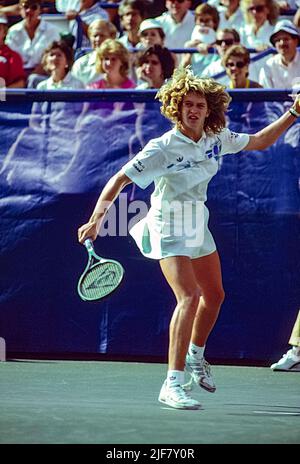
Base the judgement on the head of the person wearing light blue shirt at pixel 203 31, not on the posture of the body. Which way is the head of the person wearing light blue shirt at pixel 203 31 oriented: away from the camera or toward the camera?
toward the camera

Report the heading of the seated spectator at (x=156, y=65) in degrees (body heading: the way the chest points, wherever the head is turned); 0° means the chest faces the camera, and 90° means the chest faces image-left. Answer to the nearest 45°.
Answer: approximately 45°

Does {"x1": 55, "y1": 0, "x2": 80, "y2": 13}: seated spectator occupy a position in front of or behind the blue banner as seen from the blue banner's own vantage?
behind

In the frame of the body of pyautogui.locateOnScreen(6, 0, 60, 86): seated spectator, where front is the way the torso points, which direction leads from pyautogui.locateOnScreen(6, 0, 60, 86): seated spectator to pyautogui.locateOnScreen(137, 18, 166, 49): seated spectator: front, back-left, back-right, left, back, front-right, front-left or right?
front-left

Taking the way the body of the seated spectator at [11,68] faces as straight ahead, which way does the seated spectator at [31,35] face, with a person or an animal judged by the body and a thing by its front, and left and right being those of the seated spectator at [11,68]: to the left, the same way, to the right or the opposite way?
the same way

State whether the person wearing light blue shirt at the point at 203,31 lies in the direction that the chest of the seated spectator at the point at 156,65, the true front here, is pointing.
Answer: no

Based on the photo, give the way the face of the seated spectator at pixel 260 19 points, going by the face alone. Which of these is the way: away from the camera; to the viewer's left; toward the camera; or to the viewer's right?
toward the camera

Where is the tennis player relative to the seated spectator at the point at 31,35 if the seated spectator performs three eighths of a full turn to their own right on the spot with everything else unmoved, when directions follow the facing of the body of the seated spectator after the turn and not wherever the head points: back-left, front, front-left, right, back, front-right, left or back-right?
back-left

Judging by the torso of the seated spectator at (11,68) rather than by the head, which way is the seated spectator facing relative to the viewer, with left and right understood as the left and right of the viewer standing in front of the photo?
facing the viewer

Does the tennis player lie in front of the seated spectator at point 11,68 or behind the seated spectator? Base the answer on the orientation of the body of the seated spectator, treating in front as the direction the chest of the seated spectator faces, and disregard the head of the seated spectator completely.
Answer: in front

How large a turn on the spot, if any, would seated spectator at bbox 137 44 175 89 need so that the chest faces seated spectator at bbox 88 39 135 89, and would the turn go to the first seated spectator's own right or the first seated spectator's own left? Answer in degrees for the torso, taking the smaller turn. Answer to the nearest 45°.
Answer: approximately 45° to the first seated spectator's own right

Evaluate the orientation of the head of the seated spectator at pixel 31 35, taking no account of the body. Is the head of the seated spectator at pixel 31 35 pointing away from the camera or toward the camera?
toward the camera

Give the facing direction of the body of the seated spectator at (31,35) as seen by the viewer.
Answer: toward the camera

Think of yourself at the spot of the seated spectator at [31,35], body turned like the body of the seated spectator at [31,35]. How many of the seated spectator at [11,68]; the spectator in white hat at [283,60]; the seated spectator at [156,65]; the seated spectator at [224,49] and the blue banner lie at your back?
0

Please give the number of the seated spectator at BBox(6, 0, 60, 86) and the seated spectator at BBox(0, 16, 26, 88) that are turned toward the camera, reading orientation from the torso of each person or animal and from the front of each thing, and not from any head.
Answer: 2

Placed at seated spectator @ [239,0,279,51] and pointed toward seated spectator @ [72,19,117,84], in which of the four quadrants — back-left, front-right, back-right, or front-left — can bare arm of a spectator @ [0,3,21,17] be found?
front-right

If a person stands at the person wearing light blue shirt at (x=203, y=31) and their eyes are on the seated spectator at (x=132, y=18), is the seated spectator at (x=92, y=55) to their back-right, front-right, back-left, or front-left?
front-left

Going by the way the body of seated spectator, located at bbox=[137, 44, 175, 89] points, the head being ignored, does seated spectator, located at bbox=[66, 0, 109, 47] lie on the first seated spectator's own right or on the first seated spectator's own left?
on the first seated spectator's own right

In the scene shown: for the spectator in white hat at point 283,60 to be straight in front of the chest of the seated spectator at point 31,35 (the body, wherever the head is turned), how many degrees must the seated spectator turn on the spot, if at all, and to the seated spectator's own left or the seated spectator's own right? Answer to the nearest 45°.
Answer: approximately 45° to the seated spectator's own left

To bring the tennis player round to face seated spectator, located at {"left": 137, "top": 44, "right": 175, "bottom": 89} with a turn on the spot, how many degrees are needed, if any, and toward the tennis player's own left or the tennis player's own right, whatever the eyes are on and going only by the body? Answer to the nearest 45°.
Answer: approximately 135° to the tennis player's own left
